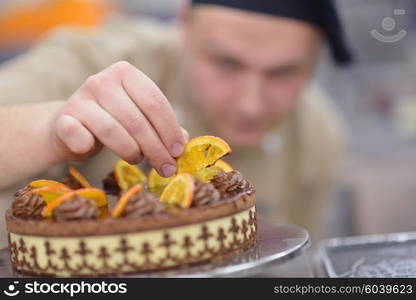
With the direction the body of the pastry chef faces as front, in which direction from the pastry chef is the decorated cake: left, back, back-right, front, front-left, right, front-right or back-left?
front

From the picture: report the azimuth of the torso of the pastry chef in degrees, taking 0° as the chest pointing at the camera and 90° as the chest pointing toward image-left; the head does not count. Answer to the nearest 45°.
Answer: approximately 0°

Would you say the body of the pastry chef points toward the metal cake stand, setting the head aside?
yes
